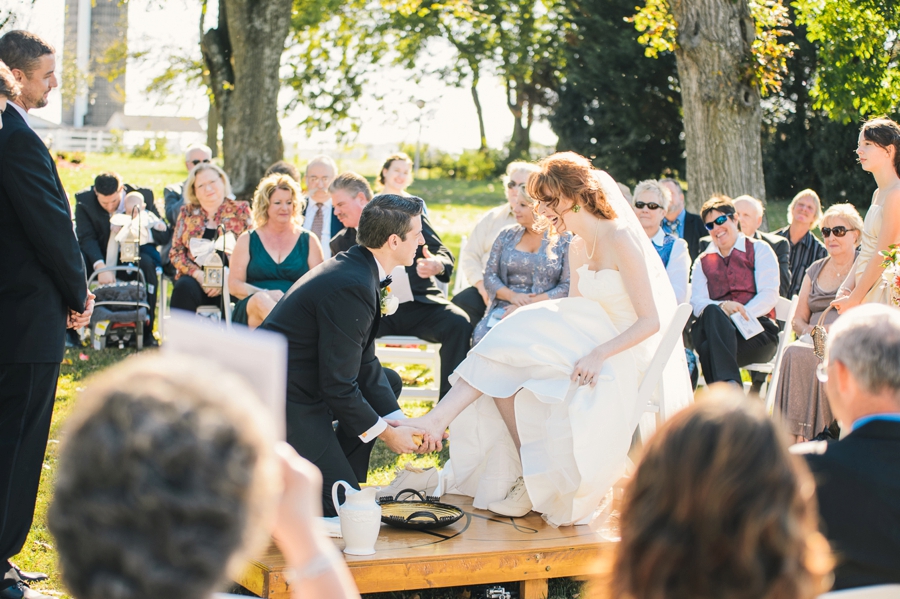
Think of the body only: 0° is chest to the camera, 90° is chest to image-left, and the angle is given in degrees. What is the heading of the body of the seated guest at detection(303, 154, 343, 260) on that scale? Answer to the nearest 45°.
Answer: approximately 0°

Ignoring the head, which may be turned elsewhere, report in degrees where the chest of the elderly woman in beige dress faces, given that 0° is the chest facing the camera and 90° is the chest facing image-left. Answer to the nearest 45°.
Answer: approximately 45°

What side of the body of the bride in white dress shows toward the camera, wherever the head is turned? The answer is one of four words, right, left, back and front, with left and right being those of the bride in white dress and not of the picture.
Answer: left

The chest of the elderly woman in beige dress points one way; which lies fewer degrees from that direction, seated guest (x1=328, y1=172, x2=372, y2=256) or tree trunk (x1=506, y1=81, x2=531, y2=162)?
the seated guest

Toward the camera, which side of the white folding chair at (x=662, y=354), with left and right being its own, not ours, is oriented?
left

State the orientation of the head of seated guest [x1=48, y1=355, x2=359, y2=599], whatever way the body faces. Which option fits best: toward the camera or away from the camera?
away from the camera

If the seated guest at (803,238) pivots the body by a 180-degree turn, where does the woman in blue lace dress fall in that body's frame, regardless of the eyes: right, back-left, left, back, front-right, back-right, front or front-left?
back

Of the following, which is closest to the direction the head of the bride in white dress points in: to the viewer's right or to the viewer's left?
to the viewer's left

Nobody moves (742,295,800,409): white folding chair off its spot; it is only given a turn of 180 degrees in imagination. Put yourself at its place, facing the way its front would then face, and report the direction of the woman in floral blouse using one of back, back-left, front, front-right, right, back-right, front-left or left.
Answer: back-left

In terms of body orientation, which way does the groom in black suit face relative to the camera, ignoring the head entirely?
to the viewer's right

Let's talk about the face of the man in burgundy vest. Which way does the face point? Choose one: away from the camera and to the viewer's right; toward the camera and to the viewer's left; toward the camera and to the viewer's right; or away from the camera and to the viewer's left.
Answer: toward the camera and to the viewer's left

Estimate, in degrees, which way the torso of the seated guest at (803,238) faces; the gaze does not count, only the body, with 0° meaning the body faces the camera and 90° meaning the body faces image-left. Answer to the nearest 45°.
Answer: approximately 45°
